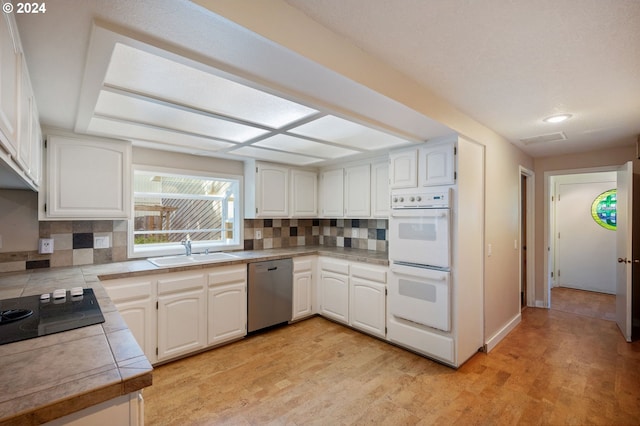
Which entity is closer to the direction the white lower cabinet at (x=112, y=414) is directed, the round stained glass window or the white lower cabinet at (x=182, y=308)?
the round stained glass window

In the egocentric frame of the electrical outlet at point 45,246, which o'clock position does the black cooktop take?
The black cooktop is roughly at 12 o'clock from the electrical outlet.

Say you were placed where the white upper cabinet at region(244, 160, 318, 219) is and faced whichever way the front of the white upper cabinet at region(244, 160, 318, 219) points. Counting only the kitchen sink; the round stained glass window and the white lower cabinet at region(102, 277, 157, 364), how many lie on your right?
2

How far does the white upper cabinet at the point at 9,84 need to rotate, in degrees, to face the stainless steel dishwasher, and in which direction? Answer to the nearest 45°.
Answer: approximately 45° to its left

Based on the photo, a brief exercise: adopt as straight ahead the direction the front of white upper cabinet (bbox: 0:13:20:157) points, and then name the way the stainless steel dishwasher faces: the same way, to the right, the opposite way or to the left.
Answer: to the right

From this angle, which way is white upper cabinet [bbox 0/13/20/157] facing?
to the viewer's right

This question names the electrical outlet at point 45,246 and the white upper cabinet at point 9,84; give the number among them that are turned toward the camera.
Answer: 1

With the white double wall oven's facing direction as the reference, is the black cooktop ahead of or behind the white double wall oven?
ahead
